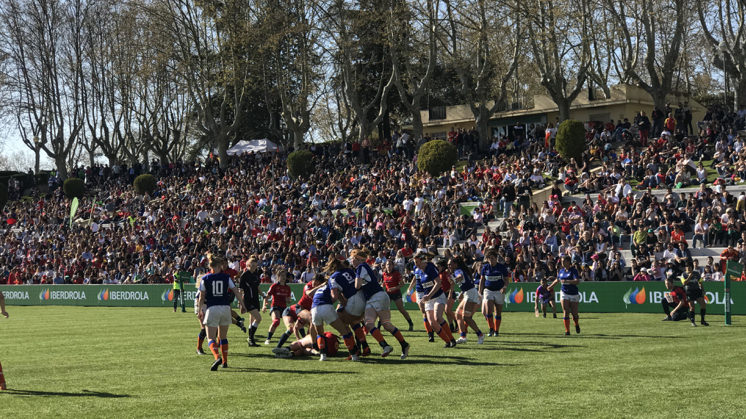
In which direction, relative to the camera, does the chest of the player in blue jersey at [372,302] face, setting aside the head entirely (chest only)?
to the viewer's left

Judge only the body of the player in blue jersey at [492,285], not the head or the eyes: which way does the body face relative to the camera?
toward the camera

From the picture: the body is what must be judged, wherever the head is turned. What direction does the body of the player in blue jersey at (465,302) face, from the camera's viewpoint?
to the viewer's left

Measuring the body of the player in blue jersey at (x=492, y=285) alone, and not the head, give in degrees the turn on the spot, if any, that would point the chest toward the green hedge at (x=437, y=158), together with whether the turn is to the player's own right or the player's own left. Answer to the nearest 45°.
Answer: approximately 180°

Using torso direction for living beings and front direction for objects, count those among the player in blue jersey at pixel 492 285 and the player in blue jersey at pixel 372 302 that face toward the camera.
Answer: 1

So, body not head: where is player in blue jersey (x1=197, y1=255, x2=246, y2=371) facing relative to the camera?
away from the camera

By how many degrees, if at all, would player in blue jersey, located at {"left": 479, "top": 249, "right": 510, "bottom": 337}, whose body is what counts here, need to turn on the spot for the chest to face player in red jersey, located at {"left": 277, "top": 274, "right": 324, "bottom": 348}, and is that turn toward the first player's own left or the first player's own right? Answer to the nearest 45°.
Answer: approximately 45° to the first player's own right

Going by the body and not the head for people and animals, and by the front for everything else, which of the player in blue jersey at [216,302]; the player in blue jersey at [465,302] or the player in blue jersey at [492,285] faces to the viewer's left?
the player in blue jersey at [465,302]

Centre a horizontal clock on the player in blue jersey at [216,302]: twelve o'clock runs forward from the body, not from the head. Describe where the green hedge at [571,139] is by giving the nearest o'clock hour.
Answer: The green hedge is roughly at 1 o'clock from the player in blue jersey.

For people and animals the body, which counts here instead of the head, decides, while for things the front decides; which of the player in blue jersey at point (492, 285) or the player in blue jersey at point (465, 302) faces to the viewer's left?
the player in blue jersey at point (465, 302)

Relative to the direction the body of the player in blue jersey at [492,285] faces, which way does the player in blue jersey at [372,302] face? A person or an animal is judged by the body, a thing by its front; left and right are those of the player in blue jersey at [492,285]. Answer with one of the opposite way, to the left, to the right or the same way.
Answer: to the right
